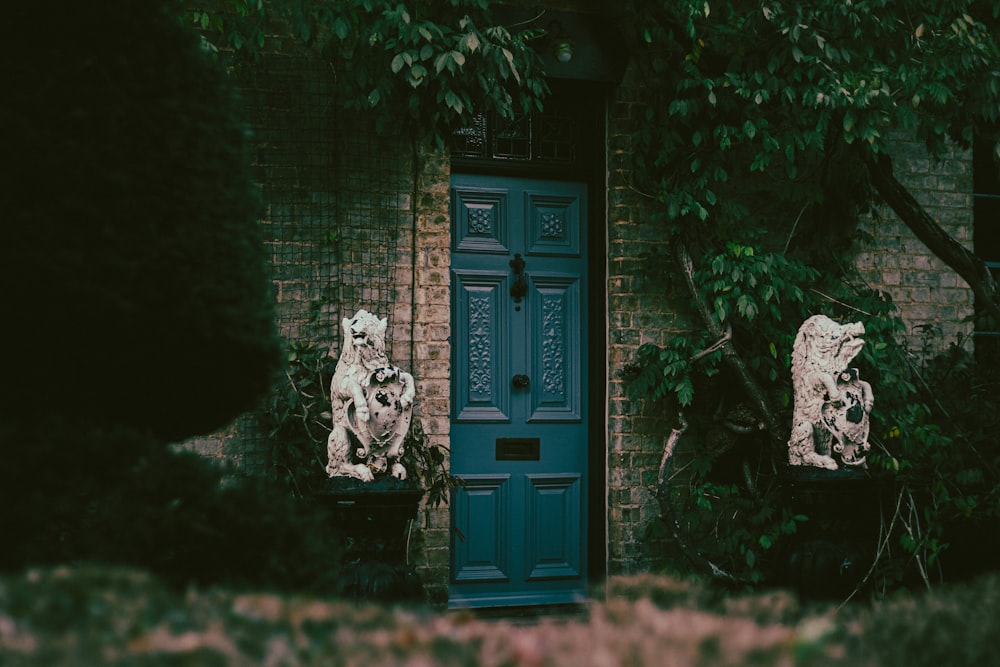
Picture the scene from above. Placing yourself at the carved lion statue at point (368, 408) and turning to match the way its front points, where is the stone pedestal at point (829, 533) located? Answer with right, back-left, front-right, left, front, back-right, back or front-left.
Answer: front-left

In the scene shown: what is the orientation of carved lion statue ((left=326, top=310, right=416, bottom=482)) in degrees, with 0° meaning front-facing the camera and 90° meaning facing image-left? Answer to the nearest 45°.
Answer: approximately 315°

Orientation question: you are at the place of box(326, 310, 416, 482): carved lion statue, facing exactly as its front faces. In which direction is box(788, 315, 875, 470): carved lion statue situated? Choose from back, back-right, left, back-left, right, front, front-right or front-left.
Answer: front-left

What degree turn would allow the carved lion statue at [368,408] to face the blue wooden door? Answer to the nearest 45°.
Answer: approximately 90° to its left

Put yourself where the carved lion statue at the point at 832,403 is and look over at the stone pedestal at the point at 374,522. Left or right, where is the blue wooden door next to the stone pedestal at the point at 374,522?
right
